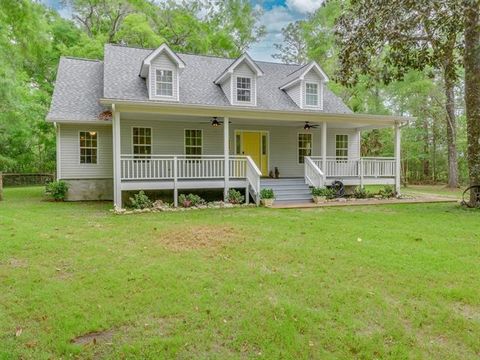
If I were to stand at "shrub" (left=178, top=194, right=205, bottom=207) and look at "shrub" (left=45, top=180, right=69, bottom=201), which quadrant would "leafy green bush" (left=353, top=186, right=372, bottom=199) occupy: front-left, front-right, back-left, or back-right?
back-right

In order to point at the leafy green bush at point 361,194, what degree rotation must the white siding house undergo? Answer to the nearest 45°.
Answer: approximately 45° to its left

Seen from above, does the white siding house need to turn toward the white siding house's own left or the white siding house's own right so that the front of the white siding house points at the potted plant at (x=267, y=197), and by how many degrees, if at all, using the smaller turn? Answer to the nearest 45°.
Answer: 0° — it already faces it

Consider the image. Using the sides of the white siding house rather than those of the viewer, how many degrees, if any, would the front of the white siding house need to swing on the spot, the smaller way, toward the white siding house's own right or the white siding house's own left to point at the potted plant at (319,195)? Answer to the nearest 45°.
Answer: approximately 45° to the white siding house's own left

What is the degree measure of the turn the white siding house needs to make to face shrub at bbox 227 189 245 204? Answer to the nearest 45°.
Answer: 0° — it already faces it

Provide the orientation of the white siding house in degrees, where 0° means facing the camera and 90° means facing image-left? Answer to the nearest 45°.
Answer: approximately 315°
